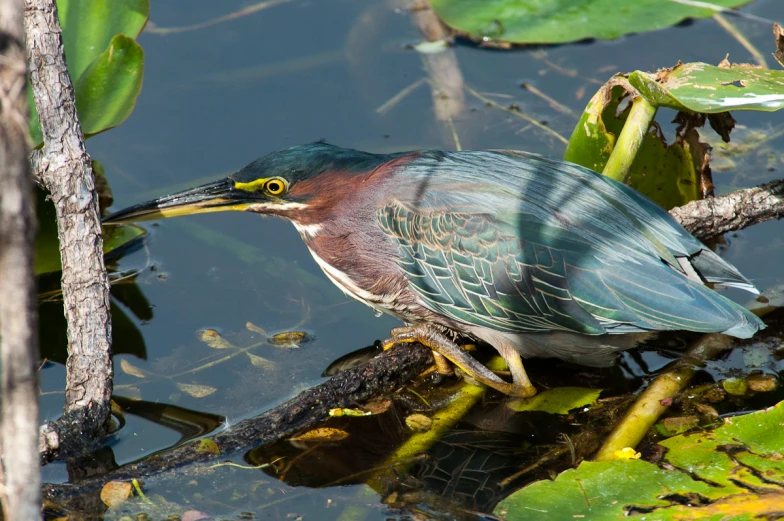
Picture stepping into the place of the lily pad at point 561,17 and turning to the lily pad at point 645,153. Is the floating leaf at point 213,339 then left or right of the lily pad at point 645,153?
right

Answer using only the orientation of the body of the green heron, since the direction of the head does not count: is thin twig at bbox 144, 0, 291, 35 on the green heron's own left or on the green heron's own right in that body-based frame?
on the green heron's own right

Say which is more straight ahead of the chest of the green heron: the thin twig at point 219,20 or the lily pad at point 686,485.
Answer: the thin twig

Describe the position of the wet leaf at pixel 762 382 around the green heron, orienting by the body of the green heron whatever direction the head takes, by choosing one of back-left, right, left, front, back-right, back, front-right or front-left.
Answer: back

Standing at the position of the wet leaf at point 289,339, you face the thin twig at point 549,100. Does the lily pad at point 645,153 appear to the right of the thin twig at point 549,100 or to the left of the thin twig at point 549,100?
right

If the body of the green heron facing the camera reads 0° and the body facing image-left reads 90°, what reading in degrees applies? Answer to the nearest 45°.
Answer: approximately 90°

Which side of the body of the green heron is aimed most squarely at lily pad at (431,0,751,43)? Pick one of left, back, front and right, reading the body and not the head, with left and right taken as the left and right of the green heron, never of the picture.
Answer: right

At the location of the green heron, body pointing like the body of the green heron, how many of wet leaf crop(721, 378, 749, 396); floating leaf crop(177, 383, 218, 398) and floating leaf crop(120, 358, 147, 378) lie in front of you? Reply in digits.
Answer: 2

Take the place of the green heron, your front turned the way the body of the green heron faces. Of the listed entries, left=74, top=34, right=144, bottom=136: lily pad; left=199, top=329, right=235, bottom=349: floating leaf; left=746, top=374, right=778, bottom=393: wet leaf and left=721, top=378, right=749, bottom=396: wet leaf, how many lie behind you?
2
